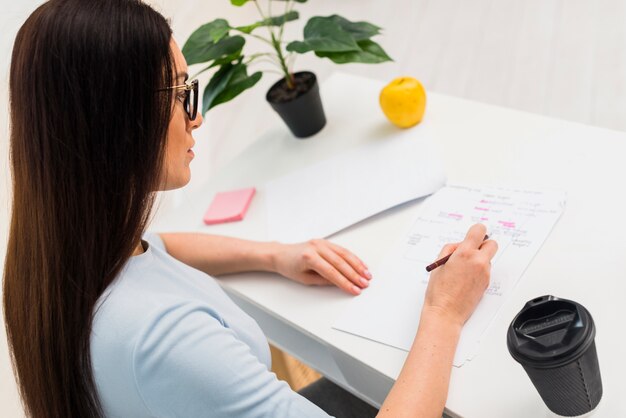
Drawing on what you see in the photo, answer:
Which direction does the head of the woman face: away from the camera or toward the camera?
away from the camera

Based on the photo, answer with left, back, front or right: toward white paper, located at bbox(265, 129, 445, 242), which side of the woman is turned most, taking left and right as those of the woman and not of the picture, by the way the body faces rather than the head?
front

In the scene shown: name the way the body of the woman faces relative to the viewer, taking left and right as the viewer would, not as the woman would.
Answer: facing away from the viewer and to the right of the viewer

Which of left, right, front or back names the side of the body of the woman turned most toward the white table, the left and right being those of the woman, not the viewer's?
front

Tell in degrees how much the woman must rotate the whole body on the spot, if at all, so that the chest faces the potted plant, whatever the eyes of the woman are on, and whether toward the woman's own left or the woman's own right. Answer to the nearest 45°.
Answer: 0° — they already face it

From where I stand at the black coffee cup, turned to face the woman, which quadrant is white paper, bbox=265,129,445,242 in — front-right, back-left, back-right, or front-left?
front-right

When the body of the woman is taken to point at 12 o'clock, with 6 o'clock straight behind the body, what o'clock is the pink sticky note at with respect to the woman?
The pink sticky note is roughly at 11 o'clock from the woman.

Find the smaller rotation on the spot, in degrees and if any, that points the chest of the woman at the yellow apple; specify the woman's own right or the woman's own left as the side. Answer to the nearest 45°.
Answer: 0° — they already face it
